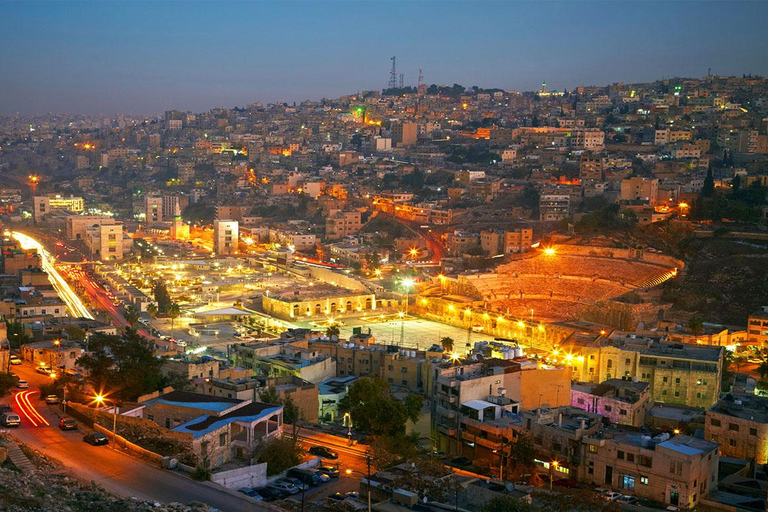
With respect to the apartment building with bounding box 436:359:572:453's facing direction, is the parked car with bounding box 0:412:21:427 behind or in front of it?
in front

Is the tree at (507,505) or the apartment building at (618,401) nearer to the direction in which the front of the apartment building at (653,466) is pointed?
the tree

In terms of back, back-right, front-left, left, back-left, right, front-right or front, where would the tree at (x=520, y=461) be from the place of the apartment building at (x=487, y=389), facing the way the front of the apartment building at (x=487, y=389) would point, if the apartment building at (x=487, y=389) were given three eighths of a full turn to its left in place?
right

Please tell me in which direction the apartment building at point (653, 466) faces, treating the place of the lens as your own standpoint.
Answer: facing the viewer and to the left of the viewer

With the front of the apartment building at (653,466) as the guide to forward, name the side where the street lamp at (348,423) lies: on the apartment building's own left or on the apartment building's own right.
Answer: on the apartment building's own right

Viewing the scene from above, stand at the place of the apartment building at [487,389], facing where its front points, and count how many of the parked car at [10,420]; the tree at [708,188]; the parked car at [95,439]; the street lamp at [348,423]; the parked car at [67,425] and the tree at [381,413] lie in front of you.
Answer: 5

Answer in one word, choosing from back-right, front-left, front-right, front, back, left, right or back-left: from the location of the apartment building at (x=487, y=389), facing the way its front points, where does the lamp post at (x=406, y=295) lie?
back-right

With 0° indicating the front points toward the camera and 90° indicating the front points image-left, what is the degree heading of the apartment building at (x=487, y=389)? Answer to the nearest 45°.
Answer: approximately 45°

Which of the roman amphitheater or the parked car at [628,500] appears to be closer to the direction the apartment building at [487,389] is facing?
the parked car

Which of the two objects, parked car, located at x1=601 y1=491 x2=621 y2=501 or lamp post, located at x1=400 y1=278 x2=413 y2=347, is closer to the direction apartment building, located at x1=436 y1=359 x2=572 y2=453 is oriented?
the parked car

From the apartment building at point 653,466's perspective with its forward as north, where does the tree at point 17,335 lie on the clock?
The tree is roughly at 2 o'clock from the apartment building.

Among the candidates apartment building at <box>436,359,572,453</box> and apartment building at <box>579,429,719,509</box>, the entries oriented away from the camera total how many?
0

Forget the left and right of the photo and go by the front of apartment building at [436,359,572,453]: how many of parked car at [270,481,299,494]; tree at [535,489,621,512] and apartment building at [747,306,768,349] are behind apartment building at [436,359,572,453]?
1
